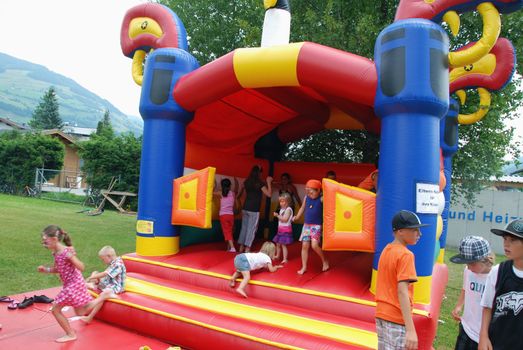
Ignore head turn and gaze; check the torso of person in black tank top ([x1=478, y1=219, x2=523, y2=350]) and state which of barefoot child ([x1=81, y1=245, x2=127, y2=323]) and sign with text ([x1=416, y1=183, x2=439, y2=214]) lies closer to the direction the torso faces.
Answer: the barefoot child

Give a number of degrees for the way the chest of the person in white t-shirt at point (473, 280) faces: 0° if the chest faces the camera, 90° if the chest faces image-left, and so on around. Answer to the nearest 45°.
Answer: approximately 45°

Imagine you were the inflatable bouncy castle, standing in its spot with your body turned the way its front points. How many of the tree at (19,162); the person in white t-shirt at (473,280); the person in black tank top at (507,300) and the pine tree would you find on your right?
2

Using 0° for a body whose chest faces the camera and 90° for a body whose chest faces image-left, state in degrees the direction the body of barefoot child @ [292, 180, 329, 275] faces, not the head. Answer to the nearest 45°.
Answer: approximately 45°

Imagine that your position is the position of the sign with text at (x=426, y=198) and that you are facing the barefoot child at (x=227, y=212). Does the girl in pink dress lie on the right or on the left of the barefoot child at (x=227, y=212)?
left

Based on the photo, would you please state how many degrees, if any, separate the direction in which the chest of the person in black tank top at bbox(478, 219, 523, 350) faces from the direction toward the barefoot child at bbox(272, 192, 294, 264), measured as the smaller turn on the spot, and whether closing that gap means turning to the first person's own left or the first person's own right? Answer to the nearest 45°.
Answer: approximately 90° to the first person's own right

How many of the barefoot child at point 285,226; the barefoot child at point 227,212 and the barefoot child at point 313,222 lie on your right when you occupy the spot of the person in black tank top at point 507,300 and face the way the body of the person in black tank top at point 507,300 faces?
3
